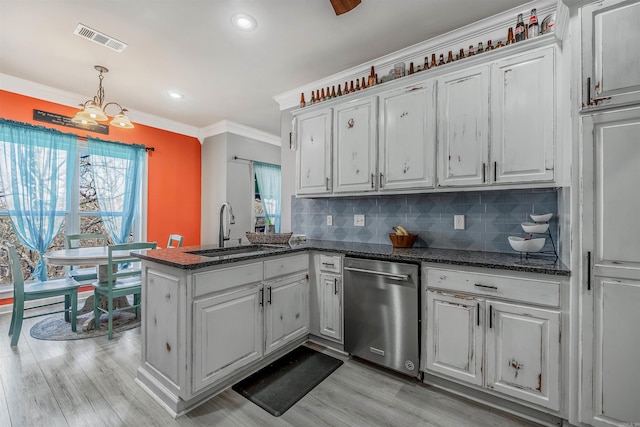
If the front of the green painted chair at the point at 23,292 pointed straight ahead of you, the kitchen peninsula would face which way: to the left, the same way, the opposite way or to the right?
to the right

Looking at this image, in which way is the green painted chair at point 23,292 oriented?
to the viewer's right

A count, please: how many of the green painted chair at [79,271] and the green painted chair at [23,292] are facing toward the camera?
1

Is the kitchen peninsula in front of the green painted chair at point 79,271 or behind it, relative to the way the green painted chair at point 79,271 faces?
in front

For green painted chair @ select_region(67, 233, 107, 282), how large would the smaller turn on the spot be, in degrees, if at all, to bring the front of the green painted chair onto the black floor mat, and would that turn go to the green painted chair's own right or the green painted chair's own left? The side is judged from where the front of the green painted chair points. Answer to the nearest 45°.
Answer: approximately 45° to the green painted chair's own left

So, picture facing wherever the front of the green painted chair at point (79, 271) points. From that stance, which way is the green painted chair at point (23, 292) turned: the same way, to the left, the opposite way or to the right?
to the left

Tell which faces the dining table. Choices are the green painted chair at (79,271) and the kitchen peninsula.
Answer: the green painted chair

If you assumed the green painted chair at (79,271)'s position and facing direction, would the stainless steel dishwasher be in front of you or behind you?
in front

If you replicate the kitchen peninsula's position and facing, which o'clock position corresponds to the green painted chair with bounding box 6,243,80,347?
The green painted chair is roughly at 5 o'clock from the kitchen peninsula.

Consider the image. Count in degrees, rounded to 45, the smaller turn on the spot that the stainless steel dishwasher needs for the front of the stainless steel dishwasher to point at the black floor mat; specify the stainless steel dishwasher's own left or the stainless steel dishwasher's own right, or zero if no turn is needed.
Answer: approximately 45° to the stainless steel dishwasher's own right

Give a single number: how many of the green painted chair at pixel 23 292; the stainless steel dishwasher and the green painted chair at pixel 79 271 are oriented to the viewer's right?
1
